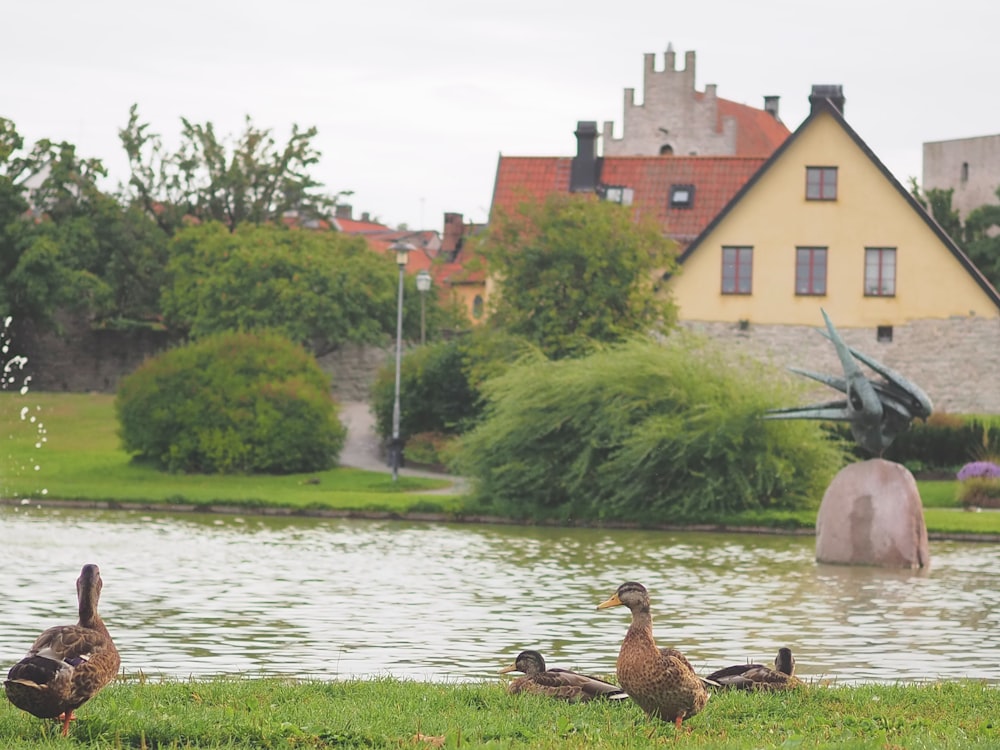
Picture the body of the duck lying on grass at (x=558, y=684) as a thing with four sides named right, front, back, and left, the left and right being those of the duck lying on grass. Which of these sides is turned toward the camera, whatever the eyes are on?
left

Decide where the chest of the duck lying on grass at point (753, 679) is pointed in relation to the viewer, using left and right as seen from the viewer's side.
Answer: facing to the right of the viewer

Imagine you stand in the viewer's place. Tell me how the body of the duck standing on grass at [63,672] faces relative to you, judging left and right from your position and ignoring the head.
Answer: facing away from the viewer and to the right of the viewer

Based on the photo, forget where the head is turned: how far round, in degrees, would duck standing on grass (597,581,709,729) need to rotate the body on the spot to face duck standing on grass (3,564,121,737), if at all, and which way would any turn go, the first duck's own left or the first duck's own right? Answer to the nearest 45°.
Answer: approximately 45° to the first duck's own right

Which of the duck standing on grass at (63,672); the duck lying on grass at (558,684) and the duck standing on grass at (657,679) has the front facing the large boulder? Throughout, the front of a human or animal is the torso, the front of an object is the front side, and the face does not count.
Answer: the duck standing on grass at (63,672)

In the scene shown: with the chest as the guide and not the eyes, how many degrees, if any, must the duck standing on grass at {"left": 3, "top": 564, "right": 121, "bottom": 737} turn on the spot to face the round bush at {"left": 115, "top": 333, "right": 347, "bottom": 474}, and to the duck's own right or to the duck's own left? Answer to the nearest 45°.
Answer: approximately 45° to the duck's own left

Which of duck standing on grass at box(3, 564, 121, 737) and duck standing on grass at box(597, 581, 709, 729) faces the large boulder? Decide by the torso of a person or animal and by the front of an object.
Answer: duck standing on grass at box(3, 564, 121, 737)

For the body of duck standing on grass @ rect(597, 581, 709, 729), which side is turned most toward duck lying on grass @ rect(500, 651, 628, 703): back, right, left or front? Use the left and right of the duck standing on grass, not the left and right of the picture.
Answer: right

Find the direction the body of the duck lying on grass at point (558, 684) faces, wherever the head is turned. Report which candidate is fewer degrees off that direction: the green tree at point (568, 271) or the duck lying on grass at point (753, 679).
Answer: the green tree

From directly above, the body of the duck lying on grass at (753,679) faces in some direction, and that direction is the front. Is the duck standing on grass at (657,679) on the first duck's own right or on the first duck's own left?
on the first duck's own right

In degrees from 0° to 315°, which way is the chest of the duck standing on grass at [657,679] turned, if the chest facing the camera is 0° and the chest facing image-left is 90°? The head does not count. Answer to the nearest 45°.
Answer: approximately 45°
